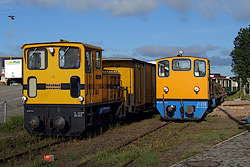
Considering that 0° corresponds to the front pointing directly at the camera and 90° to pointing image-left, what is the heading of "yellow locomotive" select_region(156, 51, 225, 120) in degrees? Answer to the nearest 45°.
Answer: approximately 0°

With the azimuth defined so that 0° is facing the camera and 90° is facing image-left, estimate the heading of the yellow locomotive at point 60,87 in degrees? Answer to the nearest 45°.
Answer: approximately 45°

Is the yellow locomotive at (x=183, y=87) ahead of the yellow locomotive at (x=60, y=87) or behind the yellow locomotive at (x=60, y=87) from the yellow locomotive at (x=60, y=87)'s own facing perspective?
behind
